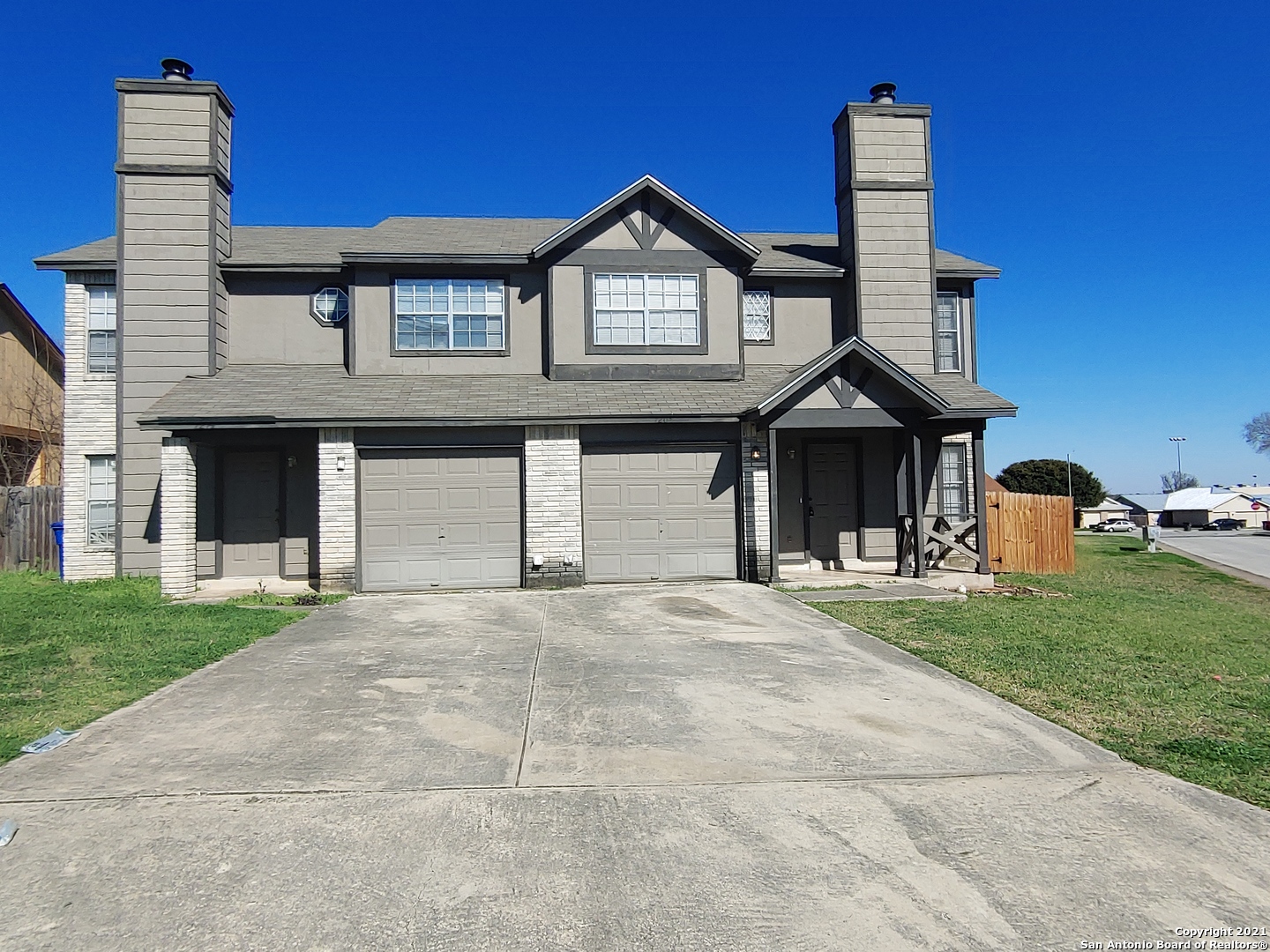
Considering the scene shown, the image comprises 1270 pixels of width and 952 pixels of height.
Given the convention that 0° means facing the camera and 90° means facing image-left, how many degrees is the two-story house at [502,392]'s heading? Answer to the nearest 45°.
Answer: approximately 0°

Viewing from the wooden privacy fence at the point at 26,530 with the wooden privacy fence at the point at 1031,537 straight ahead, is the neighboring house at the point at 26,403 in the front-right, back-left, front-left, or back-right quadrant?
back-left

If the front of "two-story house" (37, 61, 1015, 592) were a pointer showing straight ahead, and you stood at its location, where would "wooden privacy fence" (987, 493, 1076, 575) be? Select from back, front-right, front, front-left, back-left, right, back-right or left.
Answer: left

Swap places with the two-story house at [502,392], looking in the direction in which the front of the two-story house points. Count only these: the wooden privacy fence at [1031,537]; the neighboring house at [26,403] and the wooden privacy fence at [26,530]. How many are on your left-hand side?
1

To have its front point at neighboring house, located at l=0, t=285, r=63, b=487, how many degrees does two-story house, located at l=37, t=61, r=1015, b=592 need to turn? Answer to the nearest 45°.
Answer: approximately 135° to its right

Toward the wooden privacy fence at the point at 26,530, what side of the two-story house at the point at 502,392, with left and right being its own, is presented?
right
